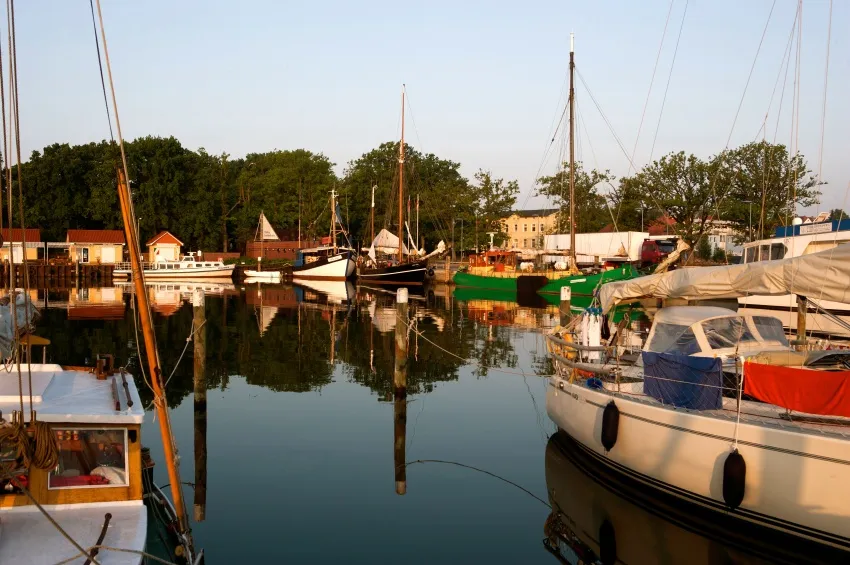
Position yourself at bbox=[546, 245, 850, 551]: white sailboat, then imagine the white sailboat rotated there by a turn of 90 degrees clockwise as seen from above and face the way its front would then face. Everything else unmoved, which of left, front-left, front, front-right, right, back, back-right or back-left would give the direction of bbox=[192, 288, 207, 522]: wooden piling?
front-right
